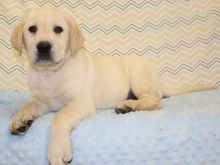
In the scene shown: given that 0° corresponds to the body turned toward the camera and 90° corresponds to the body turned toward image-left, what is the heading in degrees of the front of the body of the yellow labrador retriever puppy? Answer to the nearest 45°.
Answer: approximately 45°
